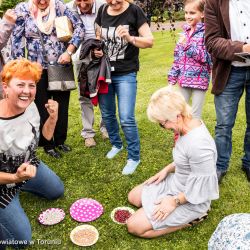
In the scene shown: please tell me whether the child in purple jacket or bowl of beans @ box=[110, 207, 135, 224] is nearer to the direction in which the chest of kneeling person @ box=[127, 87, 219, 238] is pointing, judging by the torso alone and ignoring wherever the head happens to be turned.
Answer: the bowl of beans

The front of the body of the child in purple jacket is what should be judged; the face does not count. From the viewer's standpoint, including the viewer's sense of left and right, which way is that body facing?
facing the viewer and to the left of the viewer

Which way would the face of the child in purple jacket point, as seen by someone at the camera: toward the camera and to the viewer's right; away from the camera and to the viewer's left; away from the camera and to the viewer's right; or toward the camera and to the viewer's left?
toward the camera and to the viewer's left

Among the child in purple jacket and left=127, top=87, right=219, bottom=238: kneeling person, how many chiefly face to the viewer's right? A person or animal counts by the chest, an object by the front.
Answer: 0

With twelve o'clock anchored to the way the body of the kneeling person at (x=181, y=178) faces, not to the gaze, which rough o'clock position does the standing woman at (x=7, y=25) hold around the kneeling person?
The standing woman is roughly at 1 o'clock from the kneeling person.

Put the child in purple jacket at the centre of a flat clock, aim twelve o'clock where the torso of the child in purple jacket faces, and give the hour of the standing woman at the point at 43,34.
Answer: The standing woman is roughly at 1 o'clock from the child in purple jacket.

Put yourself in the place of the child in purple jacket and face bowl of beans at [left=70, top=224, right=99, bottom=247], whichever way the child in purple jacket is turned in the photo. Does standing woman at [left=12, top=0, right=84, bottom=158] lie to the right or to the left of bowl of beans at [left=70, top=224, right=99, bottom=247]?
right

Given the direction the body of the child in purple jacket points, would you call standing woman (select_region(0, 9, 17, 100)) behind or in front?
in front

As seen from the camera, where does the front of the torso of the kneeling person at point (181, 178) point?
to the viewer's left

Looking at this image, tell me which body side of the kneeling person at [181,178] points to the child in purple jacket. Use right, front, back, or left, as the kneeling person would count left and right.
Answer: right

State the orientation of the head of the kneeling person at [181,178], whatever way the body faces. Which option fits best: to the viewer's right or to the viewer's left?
to the viewer's left

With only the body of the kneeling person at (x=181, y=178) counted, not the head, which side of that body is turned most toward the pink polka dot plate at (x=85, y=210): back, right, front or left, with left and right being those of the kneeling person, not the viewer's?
front

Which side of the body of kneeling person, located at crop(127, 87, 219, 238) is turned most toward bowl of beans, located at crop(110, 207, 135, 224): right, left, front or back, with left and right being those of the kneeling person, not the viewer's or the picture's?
front
